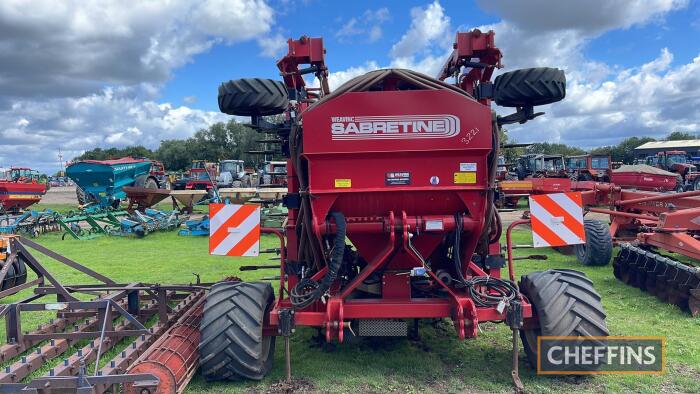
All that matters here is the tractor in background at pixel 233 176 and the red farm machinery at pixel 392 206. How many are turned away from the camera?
0

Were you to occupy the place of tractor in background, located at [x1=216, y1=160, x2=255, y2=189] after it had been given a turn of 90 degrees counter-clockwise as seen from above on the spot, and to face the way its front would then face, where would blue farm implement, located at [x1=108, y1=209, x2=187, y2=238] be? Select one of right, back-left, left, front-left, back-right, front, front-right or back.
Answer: back-right

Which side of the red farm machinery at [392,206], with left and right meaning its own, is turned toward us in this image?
front

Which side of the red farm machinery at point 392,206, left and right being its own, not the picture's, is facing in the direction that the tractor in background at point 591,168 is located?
back

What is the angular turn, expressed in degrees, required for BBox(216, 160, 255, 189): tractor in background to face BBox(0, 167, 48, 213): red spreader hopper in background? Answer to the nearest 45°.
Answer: approximately 90° to its right

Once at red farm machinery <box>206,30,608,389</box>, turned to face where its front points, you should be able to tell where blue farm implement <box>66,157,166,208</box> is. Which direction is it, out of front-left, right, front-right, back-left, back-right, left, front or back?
back-right

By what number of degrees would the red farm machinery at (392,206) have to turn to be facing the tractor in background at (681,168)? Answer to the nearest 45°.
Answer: approximately 135° to its left

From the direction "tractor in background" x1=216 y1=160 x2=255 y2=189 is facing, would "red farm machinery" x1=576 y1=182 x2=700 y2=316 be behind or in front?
in front

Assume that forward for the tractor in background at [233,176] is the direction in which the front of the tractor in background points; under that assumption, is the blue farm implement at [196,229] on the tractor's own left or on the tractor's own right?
on the tractor's own right
